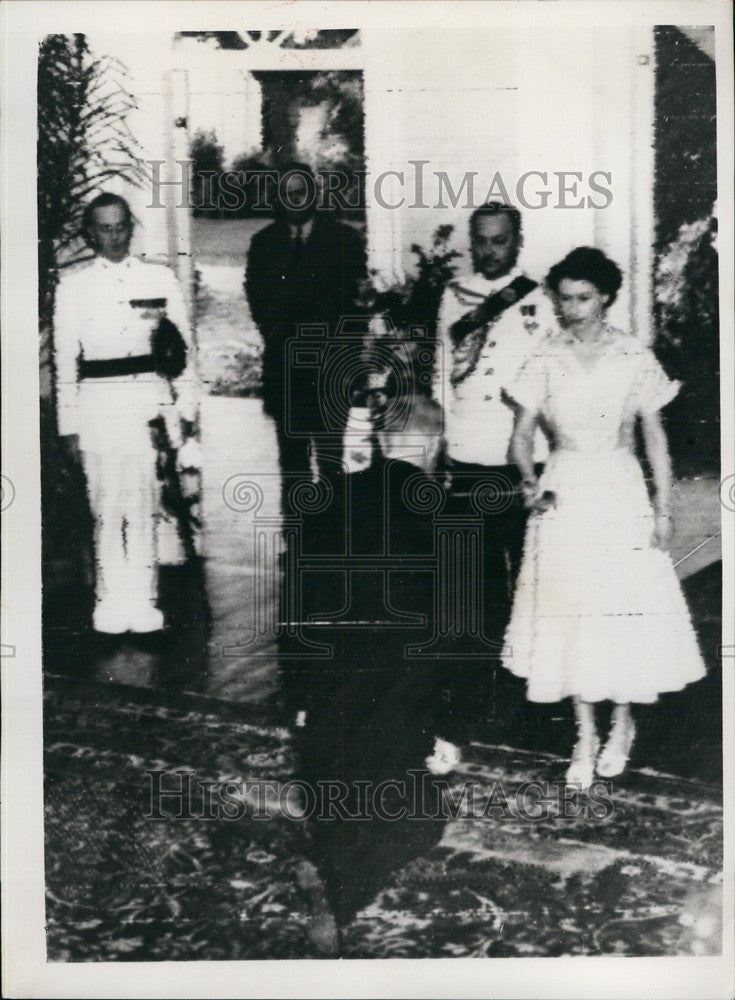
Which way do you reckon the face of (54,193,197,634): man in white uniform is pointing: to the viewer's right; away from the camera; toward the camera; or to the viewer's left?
toward the camera

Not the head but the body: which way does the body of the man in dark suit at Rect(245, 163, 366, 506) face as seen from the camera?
toward the camera

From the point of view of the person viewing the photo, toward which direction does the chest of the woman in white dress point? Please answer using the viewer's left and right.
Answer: facing the viewer

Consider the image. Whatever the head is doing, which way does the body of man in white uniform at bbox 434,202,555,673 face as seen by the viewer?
toward the camera

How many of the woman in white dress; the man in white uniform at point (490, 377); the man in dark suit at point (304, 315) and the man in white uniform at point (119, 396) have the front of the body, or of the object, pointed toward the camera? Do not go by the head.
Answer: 4

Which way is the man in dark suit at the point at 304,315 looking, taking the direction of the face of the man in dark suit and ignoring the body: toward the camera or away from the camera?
toward the camera

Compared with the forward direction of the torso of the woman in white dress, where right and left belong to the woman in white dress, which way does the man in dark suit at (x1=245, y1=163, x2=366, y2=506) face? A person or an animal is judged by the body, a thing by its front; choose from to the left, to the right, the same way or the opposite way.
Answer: the same way
